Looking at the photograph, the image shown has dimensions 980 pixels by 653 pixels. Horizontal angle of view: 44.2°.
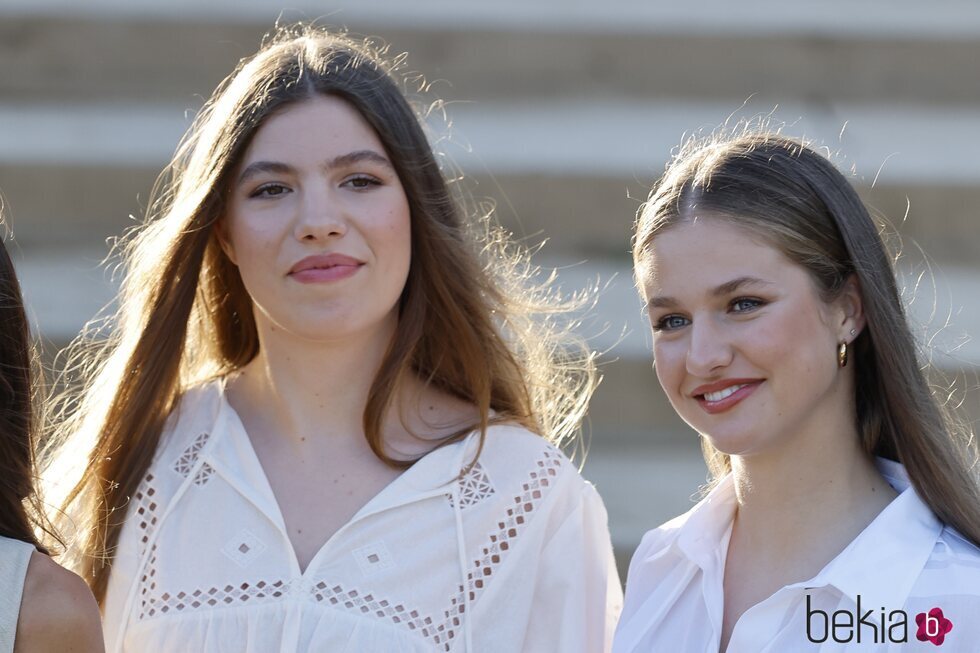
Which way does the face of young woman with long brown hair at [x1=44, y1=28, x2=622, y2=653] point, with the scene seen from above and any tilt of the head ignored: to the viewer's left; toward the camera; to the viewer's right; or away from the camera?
toward the camera

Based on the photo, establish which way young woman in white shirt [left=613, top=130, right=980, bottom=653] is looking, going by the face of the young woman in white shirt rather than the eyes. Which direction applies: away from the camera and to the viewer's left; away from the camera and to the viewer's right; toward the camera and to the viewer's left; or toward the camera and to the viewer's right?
toward the camera and to the viewer's left

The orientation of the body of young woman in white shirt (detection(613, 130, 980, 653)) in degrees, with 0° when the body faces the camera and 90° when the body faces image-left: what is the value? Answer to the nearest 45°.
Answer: approximately 45°

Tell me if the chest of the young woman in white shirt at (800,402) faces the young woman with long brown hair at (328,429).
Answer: no

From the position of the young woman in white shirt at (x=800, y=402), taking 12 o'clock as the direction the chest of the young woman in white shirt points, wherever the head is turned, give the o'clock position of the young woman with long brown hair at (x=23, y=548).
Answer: The young woman with long brown hair is roughly at 1 o'clock from the young woman in white shirt.
